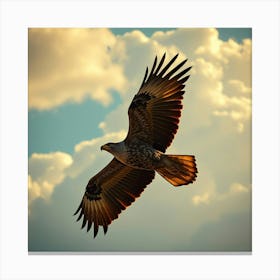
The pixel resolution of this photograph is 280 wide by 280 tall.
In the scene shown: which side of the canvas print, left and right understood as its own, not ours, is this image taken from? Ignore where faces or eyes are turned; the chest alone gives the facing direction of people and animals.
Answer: front
